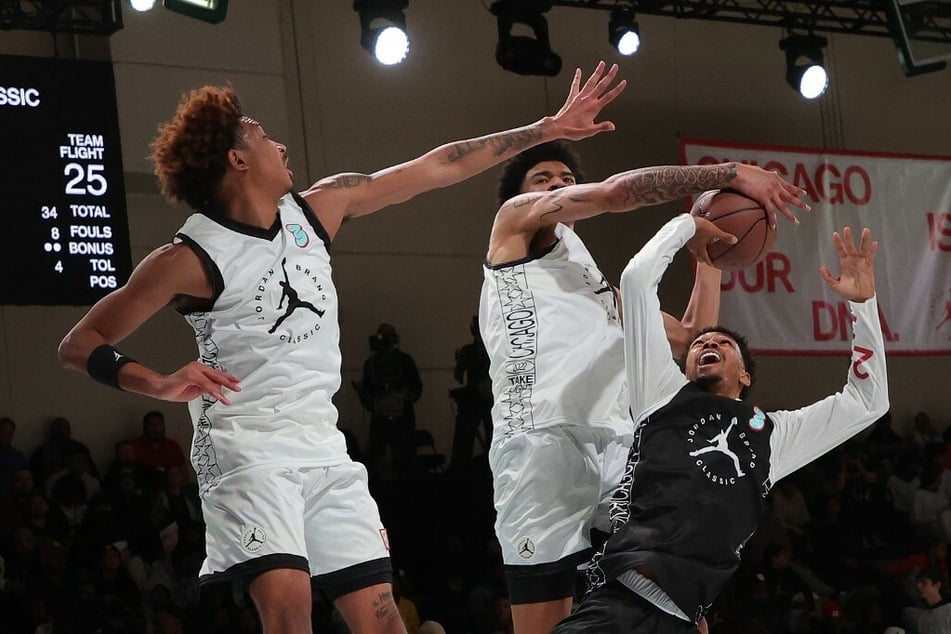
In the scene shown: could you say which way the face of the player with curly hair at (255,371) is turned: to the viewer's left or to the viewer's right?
to the viewer's right

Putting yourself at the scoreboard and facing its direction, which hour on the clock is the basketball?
The basketball is roughly at 11 o'clock from the scoreboard.

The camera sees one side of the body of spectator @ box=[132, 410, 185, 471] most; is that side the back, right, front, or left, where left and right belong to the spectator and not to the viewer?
front

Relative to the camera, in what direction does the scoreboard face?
facing the viewer

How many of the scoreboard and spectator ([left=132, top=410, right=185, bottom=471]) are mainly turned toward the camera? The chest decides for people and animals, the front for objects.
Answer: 2

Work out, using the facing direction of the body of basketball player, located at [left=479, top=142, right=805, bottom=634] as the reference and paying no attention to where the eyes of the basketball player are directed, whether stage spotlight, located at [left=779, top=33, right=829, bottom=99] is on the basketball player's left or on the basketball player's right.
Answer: on the basketball player's left

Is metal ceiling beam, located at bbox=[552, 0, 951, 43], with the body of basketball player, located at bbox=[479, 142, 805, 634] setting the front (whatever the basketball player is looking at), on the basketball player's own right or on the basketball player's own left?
on the basketball player's own left

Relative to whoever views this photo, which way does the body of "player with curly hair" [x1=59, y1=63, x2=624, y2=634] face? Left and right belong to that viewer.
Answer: facing the viewer and to the right of the viewer

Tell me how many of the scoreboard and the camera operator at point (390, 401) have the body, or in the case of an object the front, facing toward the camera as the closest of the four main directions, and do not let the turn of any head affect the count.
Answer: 2
